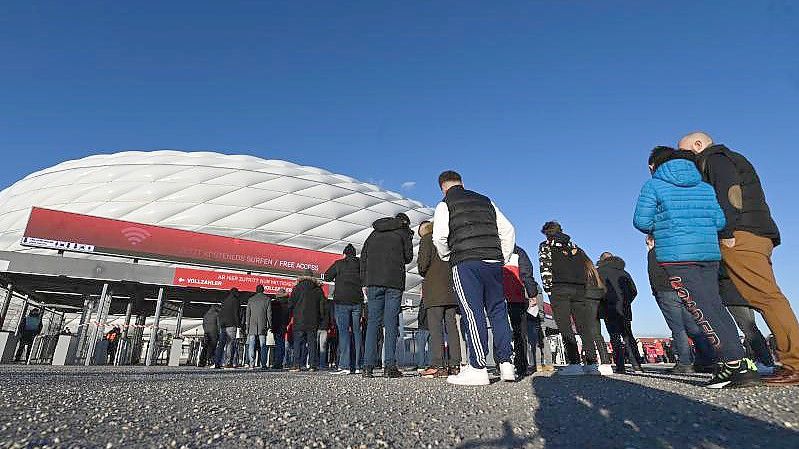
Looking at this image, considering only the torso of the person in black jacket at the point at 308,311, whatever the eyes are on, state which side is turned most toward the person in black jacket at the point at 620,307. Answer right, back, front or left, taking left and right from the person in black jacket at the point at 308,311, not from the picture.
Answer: right

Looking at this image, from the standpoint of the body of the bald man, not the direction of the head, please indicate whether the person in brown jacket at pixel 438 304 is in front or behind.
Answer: in front

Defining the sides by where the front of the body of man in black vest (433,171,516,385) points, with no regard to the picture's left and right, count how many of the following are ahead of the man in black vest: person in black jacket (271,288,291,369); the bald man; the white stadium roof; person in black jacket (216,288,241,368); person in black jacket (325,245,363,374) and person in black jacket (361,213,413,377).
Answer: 5

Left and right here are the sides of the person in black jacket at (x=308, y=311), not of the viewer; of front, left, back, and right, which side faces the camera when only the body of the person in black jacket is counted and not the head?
back

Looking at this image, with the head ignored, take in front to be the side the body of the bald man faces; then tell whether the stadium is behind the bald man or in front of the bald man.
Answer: in front

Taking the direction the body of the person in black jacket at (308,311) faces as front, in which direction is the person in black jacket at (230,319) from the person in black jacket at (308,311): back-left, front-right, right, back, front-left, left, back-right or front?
front-left

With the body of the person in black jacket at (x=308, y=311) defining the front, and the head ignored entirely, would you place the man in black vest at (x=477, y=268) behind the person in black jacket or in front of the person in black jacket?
behind

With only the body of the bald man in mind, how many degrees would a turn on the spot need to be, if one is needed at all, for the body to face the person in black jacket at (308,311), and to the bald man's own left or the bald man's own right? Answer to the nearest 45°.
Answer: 0° — they already face them

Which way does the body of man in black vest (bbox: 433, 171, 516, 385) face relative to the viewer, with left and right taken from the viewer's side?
facing away from the viewer and to the left of the viewer

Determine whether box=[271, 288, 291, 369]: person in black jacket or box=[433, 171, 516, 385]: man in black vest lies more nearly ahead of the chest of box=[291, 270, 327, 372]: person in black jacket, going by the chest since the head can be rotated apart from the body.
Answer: the person in black jacket

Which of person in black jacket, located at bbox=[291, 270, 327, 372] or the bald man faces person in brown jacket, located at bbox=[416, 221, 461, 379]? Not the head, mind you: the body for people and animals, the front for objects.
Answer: the bald man
